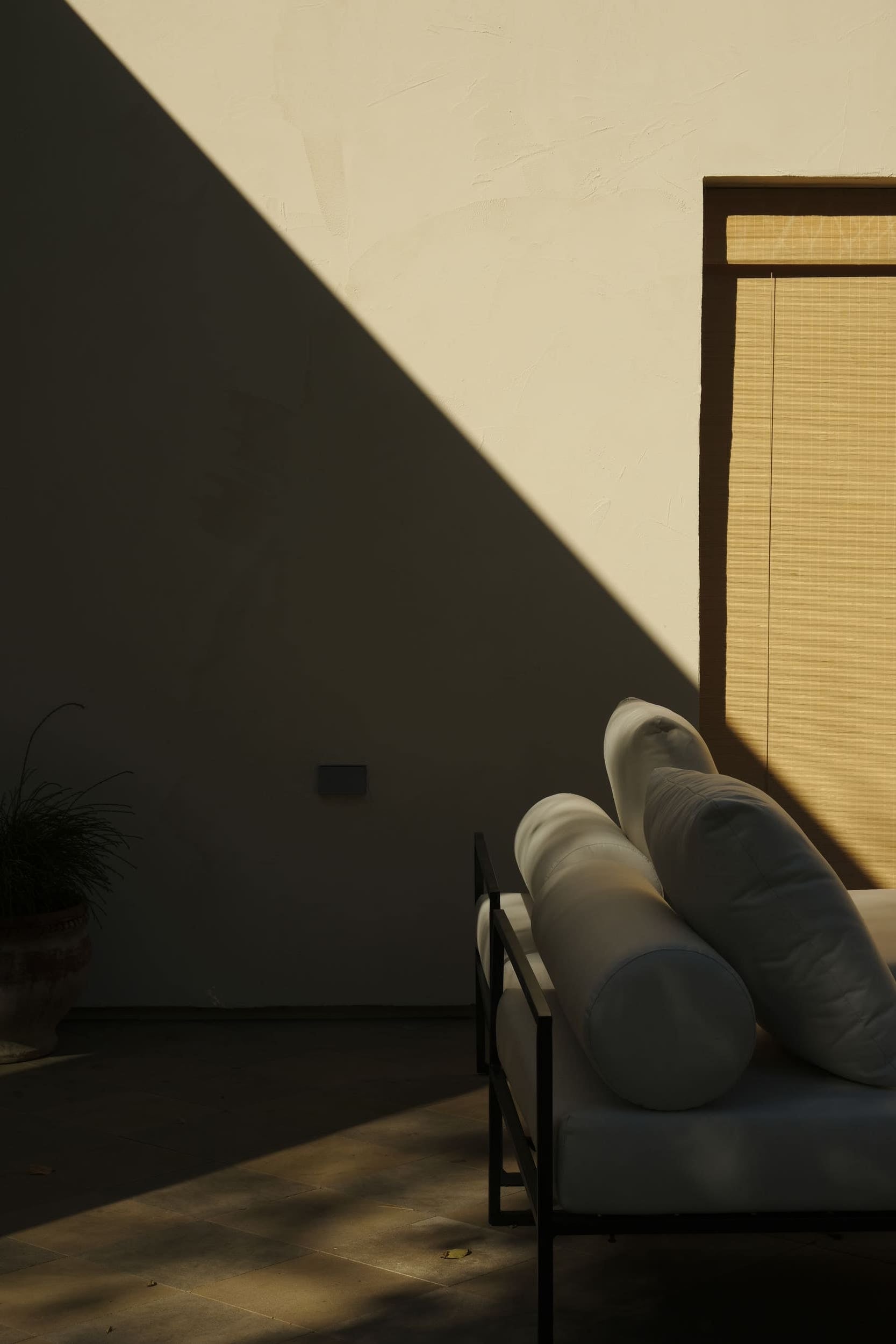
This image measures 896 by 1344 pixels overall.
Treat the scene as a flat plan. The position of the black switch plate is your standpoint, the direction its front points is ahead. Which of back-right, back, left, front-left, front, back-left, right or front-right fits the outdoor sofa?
front

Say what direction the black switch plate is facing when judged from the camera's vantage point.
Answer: facing the viewer

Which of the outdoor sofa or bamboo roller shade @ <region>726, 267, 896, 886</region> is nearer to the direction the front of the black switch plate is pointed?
the outdoor sofa

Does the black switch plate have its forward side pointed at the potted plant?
no

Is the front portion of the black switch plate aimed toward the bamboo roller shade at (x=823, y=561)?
no

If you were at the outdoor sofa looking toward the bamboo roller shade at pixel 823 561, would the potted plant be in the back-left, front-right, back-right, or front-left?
front-left

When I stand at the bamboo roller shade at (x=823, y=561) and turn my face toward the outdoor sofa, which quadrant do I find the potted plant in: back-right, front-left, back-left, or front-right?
front-right

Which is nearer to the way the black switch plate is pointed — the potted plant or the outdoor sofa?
the outdoor sofa

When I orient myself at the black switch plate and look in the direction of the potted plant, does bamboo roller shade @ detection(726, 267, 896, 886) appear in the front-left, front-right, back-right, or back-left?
back-left
